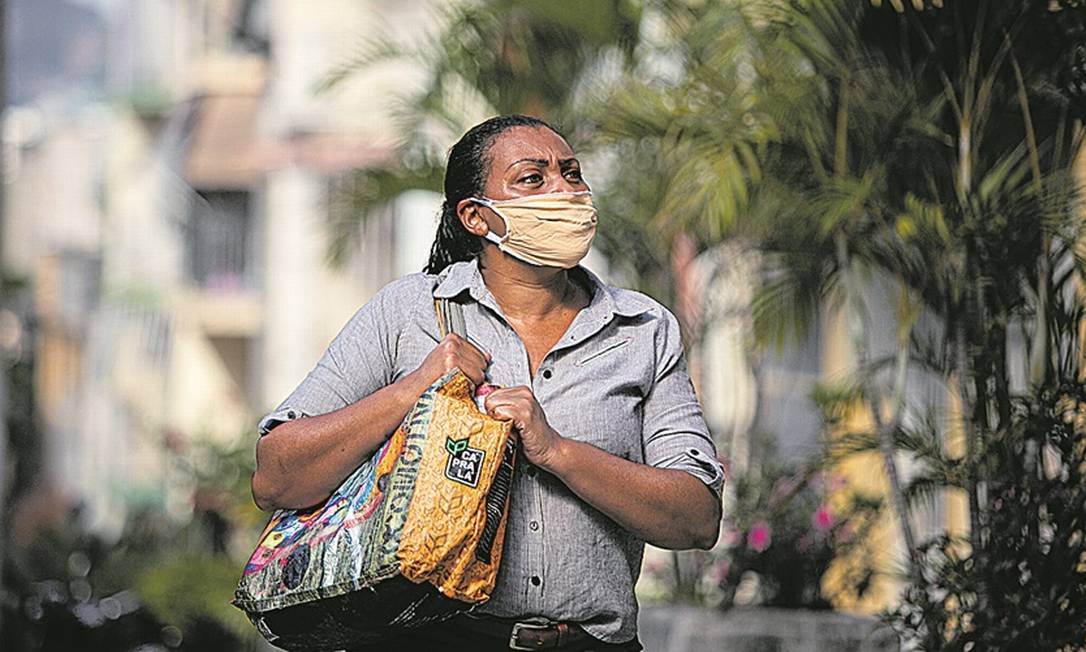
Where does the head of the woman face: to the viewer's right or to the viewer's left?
to the viewer's right

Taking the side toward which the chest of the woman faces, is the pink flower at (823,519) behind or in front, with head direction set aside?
behind

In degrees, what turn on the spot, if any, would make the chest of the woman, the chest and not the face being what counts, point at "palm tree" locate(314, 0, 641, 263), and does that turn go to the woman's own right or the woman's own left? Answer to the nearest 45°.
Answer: approximately 180°

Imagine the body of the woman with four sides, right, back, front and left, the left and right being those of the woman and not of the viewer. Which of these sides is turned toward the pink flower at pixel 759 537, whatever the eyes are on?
back

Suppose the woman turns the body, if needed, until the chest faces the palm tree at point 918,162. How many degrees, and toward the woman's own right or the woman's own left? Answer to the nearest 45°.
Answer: approximately 135° to the woman's own left

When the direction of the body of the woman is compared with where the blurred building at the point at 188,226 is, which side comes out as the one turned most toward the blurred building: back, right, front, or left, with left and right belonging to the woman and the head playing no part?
back

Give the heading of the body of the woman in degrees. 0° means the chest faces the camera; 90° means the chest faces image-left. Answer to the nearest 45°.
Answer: approximately 0°
